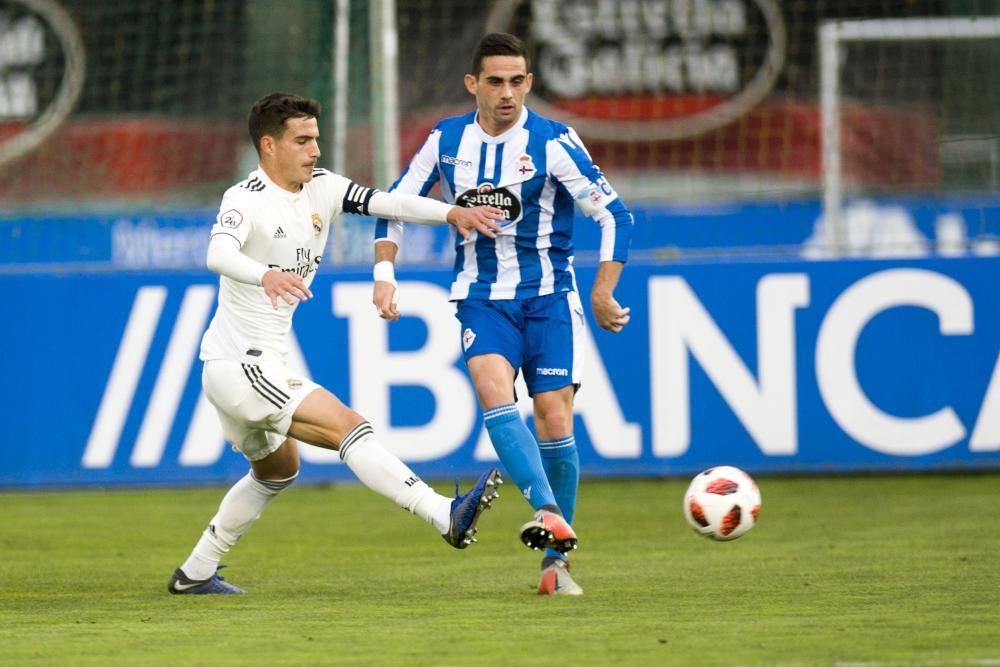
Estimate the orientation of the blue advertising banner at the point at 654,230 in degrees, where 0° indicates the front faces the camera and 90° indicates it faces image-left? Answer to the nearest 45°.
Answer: approximately 0°

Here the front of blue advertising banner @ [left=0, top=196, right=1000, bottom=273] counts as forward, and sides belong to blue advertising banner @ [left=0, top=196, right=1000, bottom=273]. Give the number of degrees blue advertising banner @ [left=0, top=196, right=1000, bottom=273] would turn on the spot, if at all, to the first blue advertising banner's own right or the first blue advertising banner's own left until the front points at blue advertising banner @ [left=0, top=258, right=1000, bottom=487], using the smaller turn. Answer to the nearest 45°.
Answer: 0° — it already faces it

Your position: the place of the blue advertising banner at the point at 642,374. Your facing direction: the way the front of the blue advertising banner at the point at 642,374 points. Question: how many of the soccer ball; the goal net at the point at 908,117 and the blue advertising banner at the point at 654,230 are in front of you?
1

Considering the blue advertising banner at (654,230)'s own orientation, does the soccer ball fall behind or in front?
in front

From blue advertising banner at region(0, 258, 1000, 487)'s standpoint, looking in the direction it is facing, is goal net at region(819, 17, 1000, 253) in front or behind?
behind

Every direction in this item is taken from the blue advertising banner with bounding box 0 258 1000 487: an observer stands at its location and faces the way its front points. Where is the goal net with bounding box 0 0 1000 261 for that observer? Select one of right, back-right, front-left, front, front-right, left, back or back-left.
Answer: back

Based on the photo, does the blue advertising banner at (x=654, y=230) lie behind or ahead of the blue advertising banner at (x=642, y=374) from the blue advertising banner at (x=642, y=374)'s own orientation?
behind

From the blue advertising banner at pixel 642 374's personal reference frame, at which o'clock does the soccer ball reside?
The soccer ball is roughly at 12 o'clock from the blue advertising banner.

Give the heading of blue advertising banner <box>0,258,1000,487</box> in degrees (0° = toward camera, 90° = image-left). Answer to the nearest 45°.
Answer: approximately 0°

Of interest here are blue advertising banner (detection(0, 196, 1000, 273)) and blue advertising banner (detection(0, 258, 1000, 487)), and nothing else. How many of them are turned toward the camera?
2
